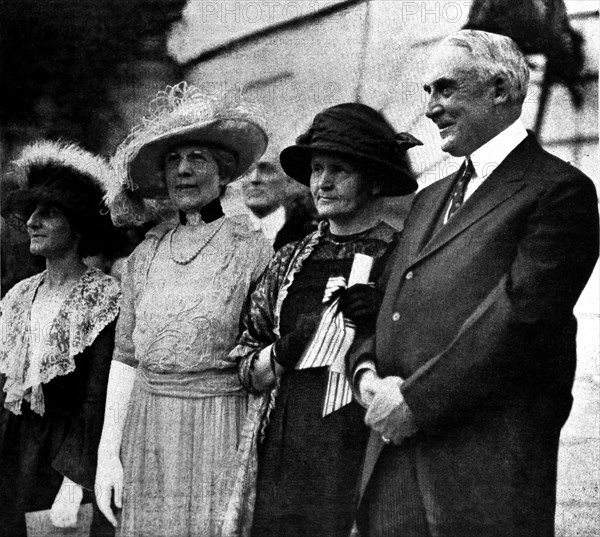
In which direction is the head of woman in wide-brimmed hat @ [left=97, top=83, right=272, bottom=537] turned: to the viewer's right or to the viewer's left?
to the viewer's left

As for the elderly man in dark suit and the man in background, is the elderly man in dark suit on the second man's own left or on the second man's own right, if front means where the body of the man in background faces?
on the second man's own left

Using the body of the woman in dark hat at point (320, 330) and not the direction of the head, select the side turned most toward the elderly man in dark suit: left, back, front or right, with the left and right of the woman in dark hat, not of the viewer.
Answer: left

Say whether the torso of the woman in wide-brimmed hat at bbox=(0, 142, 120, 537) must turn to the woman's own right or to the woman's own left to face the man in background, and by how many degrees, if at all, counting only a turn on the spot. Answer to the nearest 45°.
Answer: approximately 90° to the woman's own left

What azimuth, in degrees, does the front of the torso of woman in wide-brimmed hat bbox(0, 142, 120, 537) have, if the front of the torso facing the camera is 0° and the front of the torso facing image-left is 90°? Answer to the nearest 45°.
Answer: approximately 45°

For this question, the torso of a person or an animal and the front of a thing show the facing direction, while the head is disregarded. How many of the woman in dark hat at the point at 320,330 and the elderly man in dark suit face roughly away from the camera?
0

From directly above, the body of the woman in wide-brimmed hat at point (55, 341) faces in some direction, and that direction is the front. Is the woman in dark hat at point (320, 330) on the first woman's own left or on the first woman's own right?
on the first woman's own left

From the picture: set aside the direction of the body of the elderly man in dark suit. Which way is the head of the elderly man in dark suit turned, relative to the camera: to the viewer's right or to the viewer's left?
to the viewer's left

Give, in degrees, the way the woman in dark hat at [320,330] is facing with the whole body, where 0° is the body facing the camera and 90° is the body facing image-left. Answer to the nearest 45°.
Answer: approximately 45°

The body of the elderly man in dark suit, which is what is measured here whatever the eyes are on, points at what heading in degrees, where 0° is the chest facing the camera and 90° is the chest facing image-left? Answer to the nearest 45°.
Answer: approximately 45°

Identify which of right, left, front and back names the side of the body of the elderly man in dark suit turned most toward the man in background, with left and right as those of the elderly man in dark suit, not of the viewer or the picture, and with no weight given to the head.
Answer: right

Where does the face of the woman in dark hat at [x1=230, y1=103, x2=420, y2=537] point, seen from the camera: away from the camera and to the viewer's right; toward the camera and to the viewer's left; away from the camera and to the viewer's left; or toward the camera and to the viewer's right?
toward the camera and to the viewer's left

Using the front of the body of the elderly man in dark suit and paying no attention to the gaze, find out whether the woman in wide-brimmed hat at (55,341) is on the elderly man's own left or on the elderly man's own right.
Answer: on the elderly man's own right
